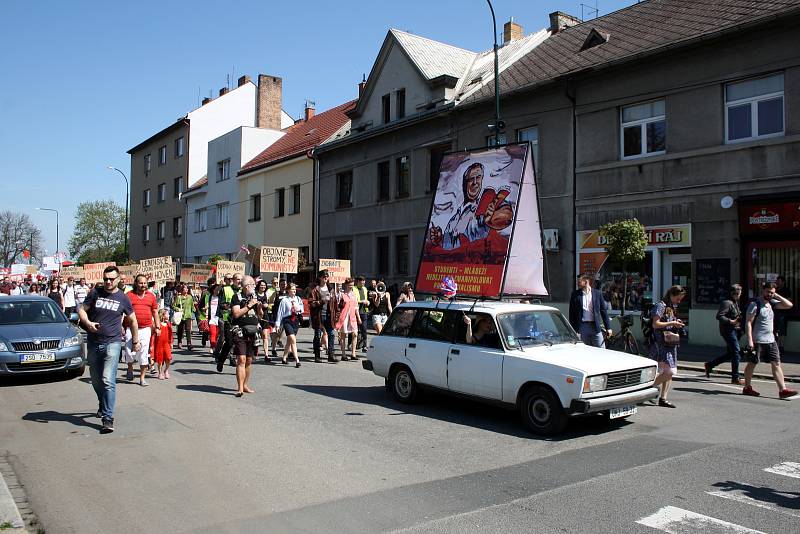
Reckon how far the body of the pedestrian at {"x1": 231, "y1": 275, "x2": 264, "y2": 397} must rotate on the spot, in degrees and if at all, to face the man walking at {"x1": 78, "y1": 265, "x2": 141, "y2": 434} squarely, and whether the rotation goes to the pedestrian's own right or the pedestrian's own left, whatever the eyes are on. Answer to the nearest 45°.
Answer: approximately 90° to the pedestrian's own right

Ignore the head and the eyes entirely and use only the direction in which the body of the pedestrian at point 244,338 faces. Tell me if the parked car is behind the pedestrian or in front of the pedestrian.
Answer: behind

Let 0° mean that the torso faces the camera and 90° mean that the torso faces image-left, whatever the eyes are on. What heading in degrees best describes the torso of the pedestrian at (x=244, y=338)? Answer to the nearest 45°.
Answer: approximately 315°

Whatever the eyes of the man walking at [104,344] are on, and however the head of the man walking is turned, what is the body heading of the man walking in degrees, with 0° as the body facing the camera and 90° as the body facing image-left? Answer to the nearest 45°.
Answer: approximately 0°

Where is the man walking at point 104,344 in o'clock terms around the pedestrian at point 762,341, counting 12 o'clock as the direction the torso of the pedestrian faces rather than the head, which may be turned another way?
The man walking is roughly at 3 o'clock from the pedestrian.
